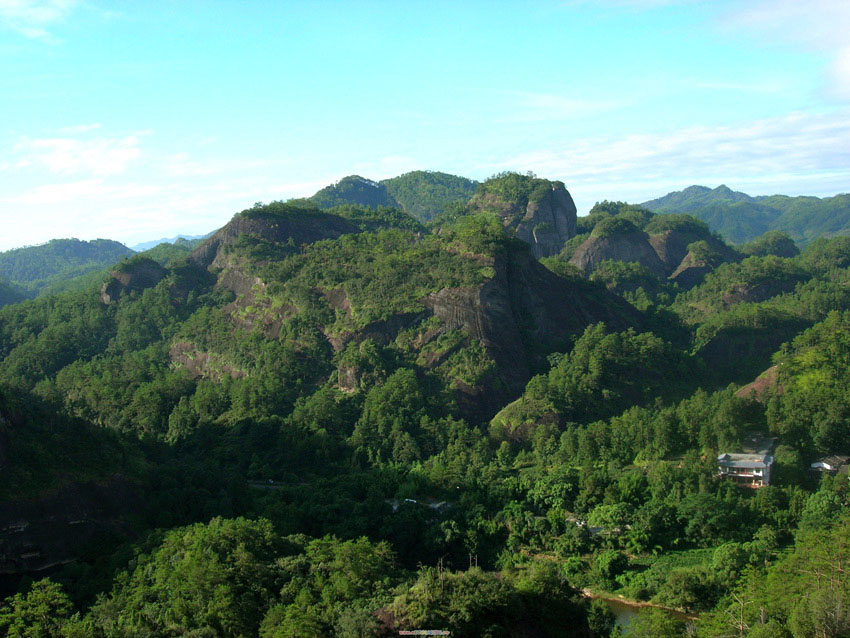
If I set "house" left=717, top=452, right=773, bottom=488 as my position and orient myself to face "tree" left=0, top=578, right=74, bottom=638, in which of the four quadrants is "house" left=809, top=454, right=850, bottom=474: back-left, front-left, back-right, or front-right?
back-left

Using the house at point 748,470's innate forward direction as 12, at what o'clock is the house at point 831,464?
the house at point 831,464 is roughly at 8 o'clock from the house at point 748,470.

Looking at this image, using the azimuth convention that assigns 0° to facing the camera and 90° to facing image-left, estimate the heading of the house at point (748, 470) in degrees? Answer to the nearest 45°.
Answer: approximately 0°

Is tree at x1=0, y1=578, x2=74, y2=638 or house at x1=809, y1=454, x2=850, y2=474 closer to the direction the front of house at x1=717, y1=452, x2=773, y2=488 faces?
the tree

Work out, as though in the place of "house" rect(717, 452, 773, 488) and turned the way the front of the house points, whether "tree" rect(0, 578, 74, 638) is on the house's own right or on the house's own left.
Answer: on the house's own right

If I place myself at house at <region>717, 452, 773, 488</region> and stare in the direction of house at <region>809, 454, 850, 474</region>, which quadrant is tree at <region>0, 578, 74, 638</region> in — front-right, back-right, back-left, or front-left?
back-right
